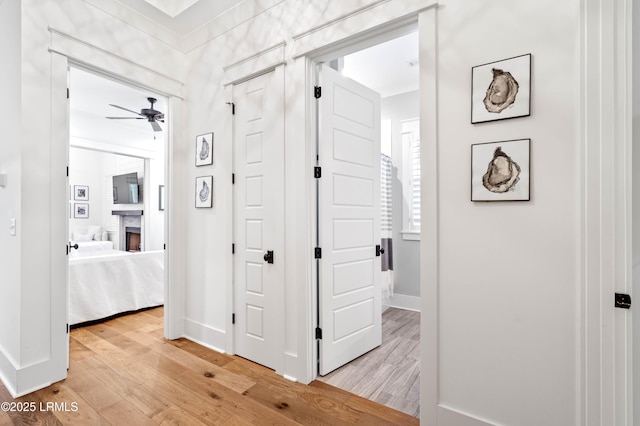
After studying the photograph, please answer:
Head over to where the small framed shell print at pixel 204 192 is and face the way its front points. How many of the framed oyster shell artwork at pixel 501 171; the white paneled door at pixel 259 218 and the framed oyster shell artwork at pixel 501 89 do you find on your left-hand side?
3

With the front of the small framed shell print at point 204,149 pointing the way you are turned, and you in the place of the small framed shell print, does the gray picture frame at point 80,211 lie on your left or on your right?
on your right

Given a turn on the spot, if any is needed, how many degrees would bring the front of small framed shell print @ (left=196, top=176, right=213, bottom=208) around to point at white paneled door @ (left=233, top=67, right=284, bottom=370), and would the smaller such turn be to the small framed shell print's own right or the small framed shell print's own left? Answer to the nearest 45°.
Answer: approximately 90° to the small framed shell print's own left

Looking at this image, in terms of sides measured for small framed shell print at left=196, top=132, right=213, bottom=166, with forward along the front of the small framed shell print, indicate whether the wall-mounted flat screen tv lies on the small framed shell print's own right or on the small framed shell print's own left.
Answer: on the small framed shell print's own right

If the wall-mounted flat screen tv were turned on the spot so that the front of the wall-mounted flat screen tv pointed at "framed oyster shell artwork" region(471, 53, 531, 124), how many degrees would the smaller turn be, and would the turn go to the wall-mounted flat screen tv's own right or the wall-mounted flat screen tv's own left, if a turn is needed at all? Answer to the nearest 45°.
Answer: approximately 45° to the wall-mounted flat screen tv's own left

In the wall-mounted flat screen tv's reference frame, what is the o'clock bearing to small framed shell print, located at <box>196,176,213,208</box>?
The small framed shell print is roughly at 10 o'clock from the wall-mounted flat screen tv.

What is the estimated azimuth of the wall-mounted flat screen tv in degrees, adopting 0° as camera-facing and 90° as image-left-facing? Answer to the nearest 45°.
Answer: approximately 45°

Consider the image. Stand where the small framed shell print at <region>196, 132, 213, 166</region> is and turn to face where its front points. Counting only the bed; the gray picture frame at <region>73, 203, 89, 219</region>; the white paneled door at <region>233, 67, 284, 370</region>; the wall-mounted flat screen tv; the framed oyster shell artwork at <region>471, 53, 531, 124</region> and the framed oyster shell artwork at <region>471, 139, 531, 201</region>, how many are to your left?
3

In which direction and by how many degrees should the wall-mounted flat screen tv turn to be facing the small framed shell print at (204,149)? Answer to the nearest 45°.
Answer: approximately 45° to its left

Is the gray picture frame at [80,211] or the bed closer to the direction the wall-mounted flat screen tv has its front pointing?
the bed

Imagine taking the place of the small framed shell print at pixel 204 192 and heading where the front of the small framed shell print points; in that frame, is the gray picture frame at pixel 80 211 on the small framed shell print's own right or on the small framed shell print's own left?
on the small framed shell print's own right

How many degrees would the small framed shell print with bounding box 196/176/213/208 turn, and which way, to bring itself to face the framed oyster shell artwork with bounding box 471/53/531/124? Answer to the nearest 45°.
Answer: approximately 90° to its left

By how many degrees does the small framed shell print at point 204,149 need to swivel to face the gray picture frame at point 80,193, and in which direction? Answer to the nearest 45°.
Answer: approximately 90° to its right

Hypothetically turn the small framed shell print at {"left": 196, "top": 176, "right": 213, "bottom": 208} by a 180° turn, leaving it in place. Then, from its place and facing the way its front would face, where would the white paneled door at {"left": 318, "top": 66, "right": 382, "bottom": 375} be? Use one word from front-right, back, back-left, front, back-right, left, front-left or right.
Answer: right
